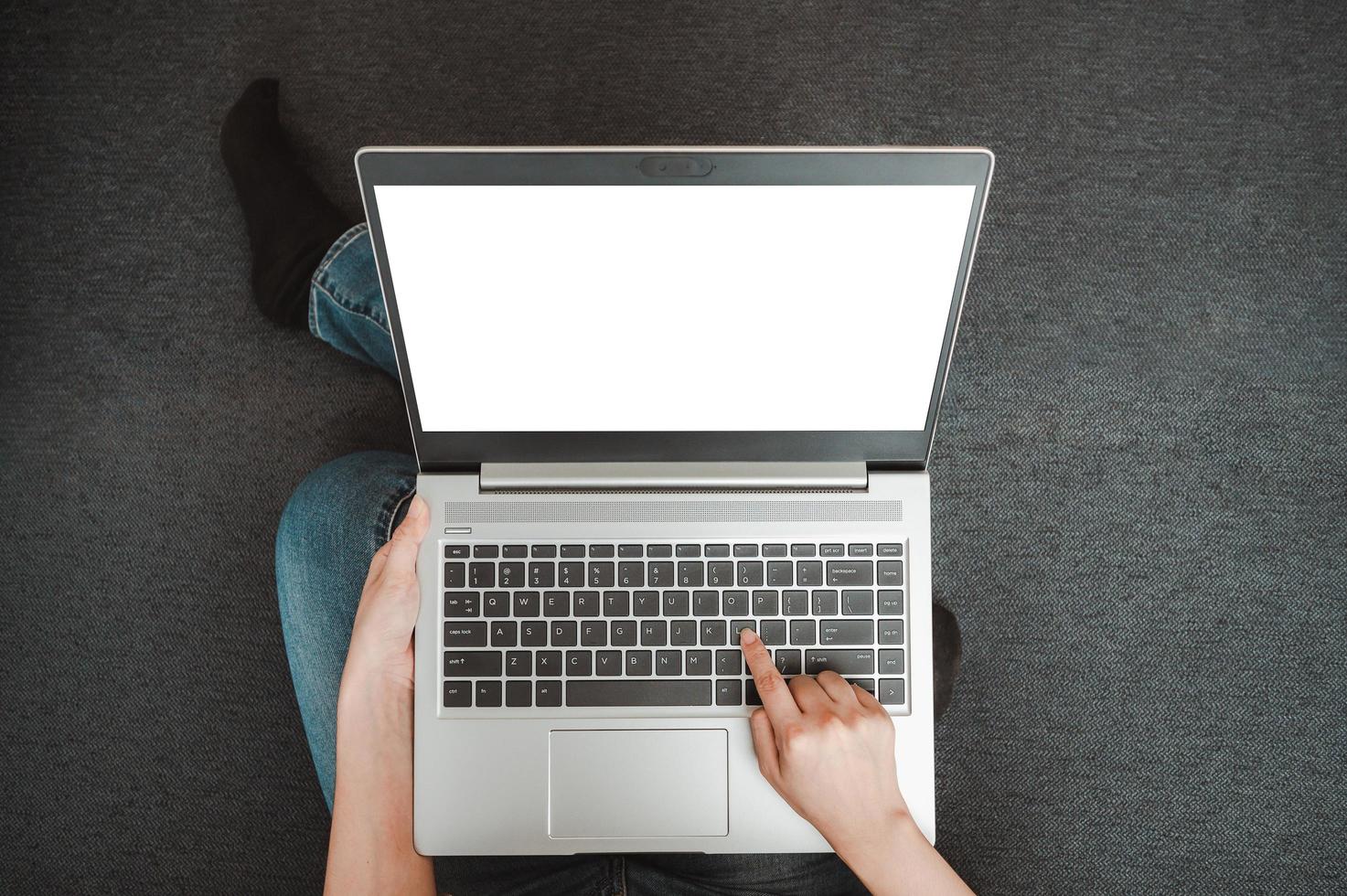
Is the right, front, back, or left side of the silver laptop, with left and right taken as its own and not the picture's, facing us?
front
